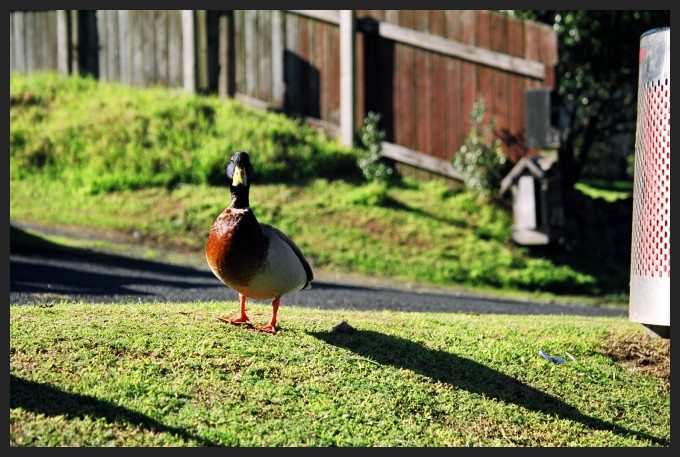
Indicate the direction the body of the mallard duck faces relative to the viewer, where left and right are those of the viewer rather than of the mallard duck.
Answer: facing the viewer and to the left of the viewer

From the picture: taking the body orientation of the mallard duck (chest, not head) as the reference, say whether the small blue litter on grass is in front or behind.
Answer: behind

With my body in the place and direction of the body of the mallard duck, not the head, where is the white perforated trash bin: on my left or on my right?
on my left

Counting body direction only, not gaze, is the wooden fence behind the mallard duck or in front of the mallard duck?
behind
